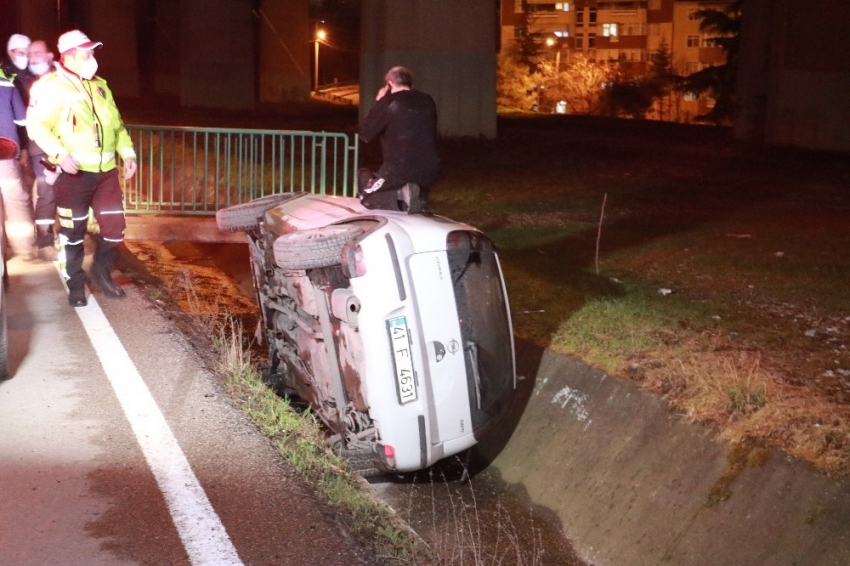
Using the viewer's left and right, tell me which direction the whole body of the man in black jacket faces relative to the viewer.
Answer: facing away from the viewer and to the left of the viewer

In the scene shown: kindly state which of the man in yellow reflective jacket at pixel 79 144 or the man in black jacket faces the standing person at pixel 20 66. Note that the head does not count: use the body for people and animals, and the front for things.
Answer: the man in black jacket

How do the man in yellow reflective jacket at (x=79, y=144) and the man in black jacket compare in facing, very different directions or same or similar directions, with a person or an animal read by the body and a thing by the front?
very different directions

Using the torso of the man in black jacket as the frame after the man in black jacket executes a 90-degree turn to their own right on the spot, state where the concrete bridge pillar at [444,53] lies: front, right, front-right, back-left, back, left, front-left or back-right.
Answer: front-left

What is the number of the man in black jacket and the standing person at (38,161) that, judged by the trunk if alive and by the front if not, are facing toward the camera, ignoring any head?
1

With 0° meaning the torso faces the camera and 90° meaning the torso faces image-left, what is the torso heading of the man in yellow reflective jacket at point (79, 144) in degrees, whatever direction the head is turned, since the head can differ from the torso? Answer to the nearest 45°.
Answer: approximately 315°

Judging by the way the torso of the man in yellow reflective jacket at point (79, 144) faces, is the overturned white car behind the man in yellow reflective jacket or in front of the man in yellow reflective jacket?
in front

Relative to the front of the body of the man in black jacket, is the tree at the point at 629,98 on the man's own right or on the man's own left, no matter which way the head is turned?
on the man's own right
